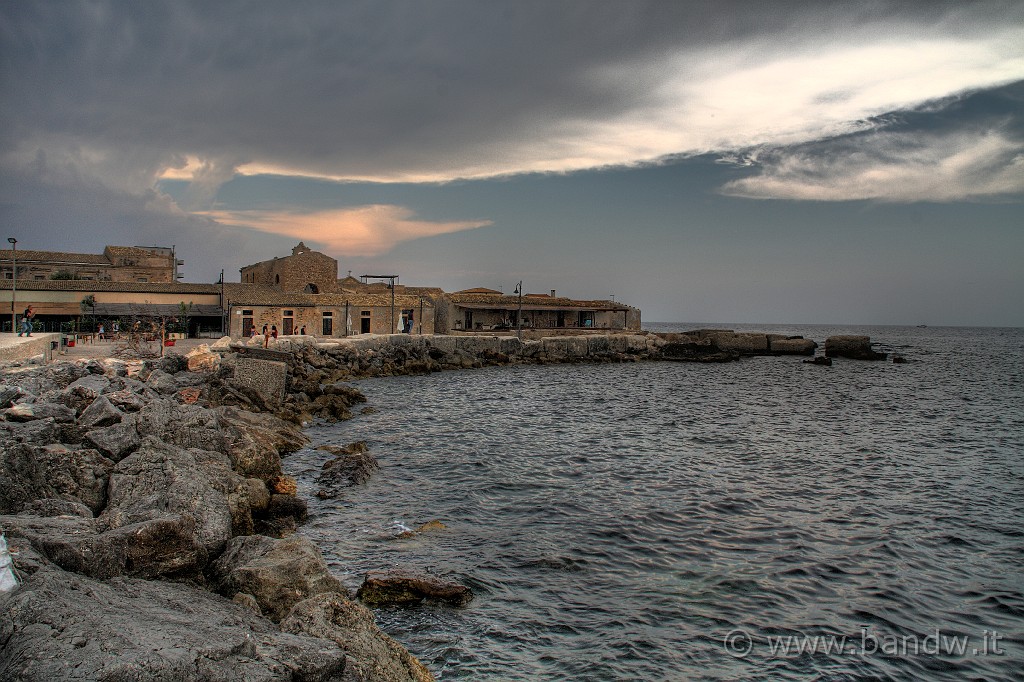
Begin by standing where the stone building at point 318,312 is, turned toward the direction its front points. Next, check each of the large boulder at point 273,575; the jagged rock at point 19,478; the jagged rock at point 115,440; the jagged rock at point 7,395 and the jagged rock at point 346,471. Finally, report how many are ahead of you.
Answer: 5

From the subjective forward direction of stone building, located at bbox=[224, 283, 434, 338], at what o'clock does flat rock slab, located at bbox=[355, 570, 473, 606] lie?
The flat rock slab is roughly at 12 o'clock from the stone building.

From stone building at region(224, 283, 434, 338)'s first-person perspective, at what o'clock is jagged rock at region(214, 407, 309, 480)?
The jagged rock is roughly at 12 o'clock from the stone building.

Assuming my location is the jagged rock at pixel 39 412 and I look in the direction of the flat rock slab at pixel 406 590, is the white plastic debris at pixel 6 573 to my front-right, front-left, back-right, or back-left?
front-right

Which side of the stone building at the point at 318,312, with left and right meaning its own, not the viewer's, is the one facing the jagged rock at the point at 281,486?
front

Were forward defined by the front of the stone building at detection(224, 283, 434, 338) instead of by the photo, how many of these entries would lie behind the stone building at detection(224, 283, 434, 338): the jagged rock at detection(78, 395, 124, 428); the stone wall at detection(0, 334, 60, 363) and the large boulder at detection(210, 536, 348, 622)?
0

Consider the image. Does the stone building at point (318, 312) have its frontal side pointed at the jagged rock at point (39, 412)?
yes

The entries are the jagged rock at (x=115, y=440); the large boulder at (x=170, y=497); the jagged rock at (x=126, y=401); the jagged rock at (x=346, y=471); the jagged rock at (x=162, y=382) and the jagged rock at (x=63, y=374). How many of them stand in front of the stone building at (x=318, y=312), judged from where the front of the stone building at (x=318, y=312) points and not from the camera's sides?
6

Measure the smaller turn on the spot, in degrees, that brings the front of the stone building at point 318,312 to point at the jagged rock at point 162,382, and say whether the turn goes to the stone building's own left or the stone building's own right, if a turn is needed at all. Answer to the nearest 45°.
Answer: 0° — it already faces it

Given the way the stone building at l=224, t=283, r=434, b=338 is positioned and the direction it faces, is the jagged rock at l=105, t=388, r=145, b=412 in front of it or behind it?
in front

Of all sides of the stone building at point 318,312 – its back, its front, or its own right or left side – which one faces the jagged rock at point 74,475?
front

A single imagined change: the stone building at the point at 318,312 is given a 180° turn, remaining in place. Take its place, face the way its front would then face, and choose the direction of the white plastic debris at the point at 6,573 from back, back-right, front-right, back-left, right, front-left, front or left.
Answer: back

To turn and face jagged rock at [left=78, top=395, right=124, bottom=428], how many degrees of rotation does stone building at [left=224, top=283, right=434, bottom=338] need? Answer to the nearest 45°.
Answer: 0° — it already faces it

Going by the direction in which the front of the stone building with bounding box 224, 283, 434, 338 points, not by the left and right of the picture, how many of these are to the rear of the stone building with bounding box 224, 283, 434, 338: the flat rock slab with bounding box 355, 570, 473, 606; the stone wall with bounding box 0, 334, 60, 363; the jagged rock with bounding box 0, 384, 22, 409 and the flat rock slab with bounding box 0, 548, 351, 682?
0

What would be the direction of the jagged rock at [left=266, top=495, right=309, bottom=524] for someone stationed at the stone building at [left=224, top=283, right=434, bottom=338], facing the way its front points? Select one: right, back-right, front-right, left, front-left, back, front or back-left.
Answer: front

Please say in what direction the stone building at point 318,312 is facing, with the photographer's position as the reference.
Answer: facing the viewer
